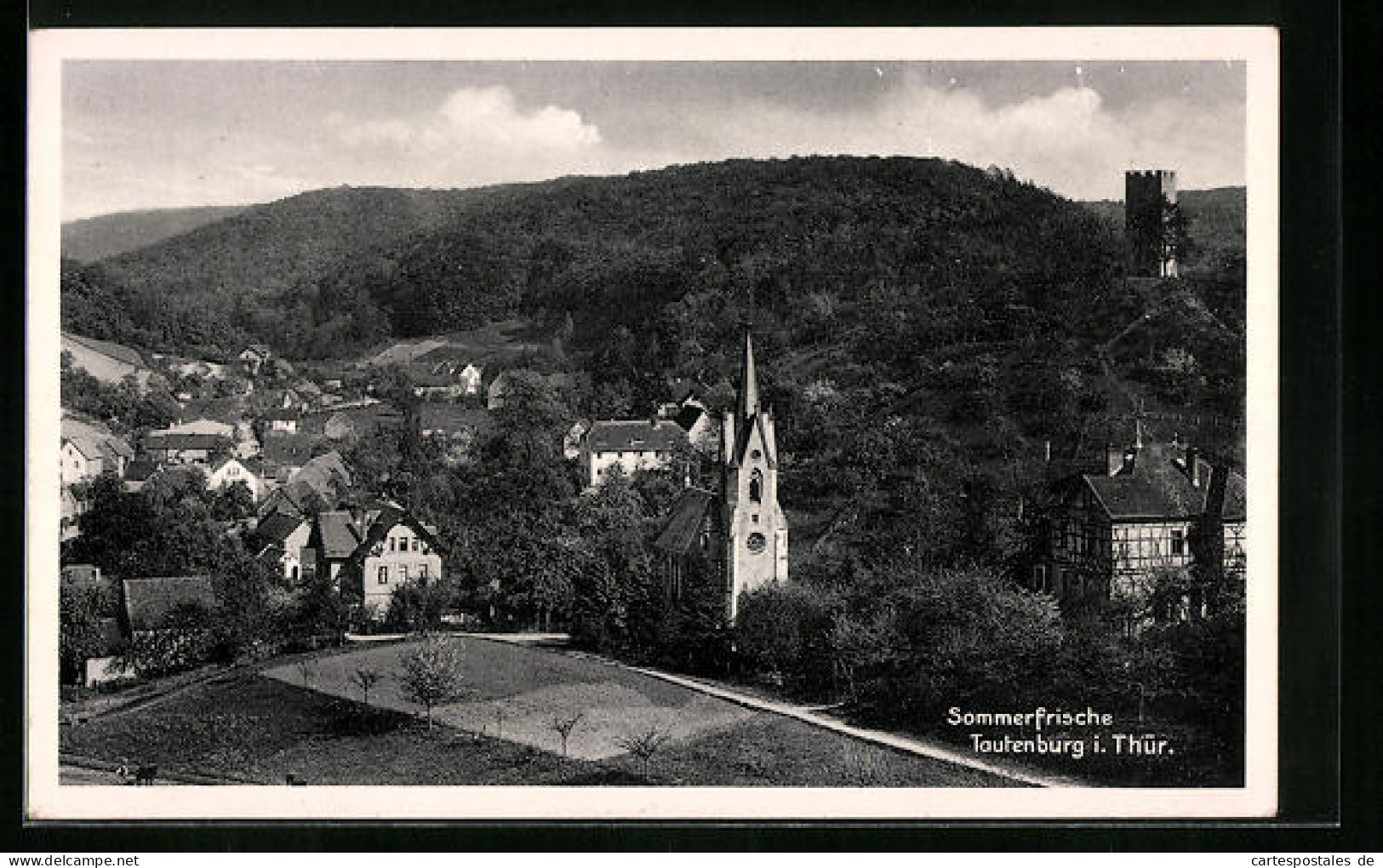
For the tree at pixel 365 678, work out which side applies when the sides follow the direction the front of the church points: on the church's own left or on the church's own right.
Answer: on the church's own right

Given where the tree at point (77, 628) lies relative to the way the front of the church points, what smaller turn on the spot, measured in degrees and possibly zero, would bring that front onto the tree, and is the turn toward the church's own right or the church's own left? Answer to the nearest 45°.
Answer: approximately 135° to the church's own right

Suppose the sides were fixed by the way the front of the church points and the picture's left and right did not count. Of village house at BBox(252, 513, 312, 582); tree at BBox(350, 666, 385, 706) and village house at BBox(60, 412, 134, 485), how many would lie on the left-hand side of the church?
0

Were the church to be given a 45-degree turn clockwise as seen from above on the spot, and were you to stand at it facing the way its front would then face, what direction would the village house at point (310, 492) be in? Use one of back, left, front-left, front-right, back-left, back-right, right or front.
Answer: right

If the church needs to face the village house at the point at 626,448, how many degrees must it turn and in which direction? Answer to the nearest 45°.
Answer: approximately 135° to its right

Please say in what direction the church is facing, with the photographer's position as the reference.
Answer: facing the viewer and to the right of the viewer
